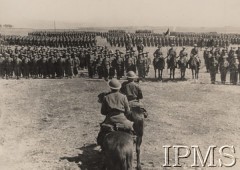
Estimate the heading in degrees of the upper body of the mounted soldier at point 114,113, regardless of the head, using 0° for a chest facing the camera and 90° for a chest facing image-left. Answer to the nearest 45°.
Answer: approximately 180°
